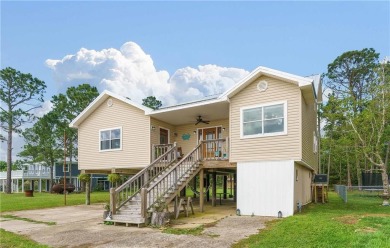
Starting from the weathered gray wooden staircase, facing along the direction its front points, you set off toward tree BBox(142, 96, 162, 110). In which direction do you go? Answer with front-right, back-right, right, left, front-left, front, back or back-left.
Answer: back-right

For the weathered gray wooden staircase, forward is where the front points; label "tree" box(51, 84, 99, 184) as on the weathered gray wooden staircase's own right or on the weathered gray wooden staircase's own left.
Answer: on the weathered gray wooden staircase's own right

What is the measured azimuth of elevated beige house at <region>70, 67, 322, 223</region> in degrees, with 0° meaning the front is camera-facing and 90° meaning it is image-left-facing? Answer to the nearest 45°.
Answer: approximately 45°

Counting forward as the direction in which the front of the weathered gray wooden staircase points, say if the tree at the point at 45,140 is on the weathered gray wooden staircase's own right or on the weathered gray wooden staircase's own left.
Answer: on the weathered gray wooden staircase's own right

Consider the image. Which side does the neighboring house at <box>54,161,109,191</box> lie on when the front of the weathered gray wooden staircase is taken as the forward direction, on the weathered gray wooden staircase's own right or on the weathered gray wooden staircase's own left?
on the weathered gray wooden staircase's own right

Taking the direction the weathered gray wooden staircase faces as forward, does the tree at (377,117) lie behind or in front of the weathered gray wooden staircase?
behind

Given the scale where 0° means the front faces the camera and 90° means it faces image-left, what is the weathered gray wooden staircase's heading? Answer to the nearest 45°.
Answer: approximately 45°

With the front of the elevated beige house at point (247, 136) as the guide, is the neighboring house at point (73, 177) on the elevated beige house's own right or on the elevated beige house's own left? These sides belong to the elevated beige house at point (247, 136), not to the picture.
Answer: on the elevated beige house's own right
